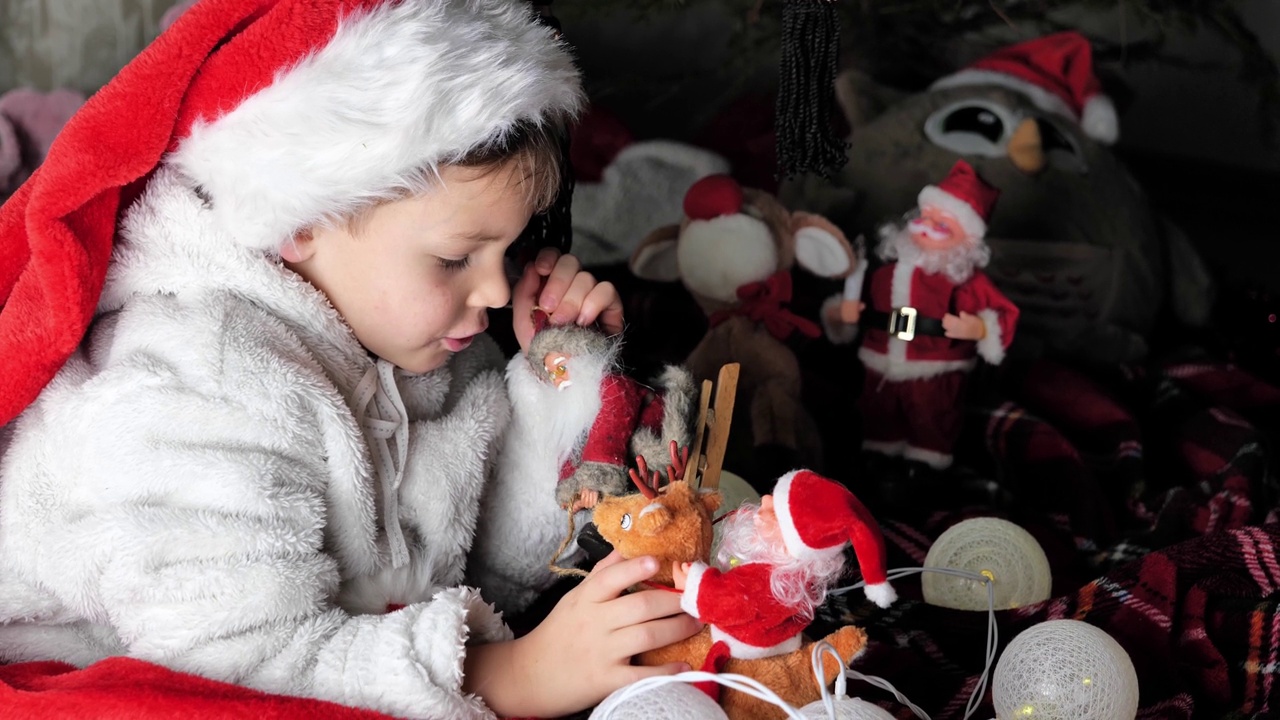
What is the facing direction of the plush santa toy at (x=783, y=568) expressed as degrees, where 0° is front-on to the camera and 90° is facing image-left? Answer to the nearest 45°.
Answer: approximately 90°

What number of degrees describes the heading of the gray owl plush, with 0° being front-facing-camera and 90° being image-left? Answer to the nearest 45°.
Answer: approximately 0°

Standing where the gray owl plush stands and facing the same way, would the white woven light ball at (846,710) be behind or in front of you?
in front

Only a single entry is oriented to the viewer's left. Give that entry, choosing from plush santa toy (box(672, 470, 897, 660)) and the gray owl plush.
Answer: the plush santa toy

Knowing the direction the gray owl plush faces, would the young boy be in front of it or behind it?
in front

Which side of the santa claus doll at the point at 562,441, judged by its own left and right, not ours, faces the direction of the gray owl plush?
back

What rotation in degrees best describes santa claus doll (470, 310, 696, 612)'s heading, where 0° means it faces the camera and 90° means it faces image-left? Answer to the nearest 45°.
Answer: approximately 45°

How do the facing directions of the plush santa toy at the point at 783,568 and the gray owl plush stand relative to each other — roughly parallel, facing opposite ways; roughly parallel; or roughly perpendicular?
roughly perpendicular

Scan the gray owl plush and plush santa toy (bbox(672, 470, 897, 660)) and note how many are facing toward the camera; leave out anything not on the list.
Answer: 1
